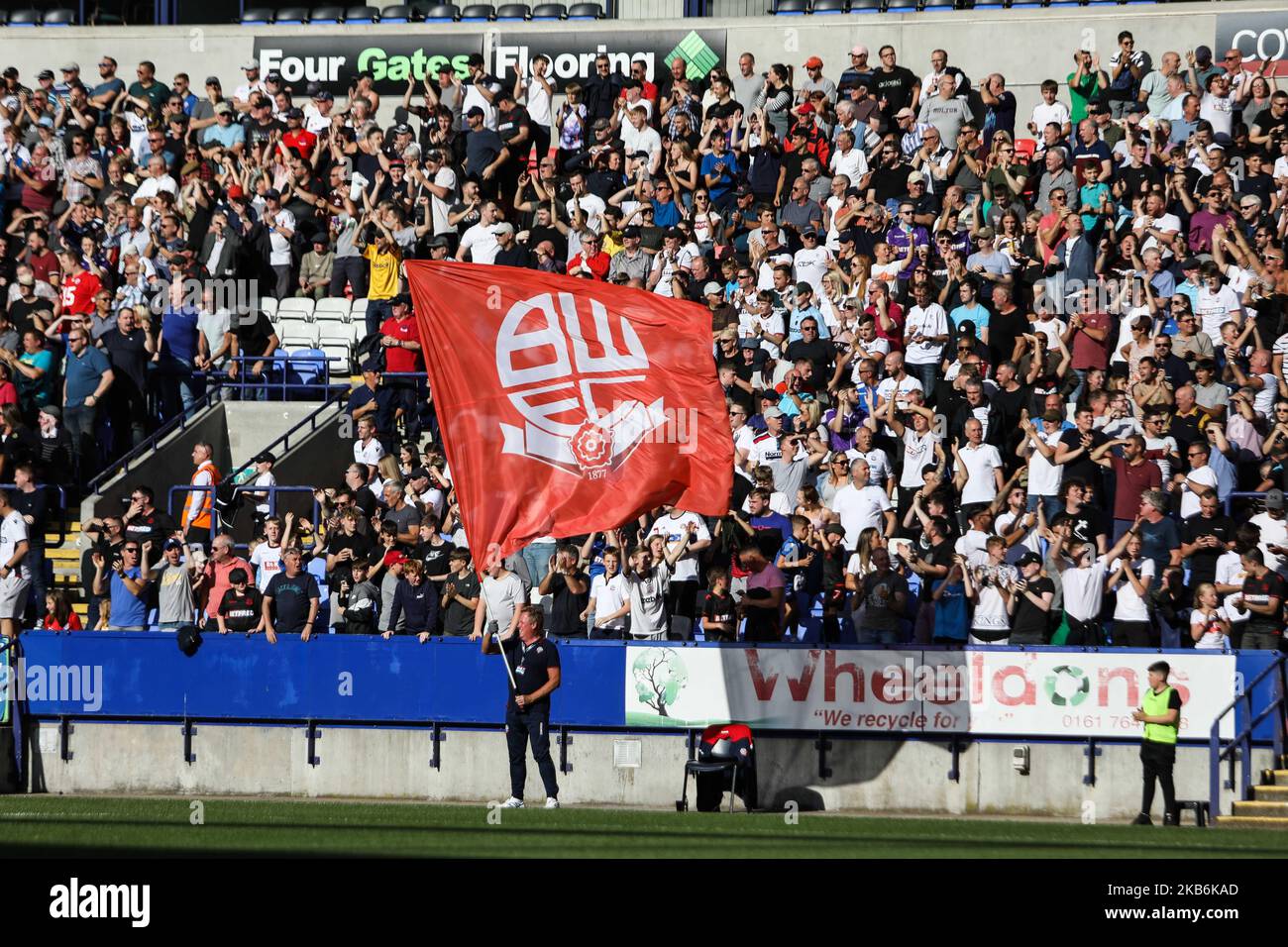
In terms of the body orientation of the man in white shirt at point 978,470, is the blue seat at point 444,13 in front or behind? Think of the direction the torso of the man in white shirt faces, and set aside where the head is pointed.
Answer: behind

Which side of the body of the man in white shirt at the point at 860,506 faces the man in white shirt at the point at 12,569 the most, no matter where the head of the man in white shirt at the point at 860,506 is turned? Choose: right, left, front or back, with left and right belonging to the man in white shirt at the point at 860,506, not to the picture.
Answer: right

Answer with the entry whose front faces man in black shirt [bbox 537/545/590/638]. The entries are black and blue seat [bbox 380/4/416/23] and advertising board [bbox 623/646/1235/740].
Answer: the black and blue seat

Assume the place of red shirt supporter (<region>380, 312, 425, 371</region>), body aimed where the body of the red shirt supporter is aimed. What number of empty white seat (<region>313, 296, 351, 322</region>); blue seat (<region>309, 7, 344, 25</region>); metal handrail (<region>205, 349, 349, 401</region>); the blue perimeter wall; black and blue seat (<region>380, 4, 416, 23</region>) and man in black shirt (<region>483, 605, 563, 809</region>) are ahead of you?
2

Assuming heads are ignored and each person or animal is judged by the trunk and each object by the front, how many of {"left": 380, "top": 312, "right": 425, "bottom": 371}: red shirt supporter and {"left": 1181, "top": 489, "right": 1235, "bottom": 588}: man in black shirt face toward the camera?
2

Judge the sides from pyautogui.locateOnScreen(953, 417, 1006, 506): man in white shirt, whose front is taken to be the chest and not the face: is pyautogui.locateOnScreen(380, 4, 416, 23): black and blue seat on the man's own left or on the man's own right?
on the man's own right

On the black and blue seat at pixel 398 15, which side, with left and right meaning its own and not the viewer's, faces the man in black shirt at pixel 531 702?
front

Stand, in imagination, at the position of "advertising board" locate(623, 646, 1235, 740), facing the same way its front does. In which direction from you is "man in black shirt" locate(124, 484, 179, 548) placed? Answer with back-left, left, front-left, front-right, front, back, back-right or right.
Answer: right

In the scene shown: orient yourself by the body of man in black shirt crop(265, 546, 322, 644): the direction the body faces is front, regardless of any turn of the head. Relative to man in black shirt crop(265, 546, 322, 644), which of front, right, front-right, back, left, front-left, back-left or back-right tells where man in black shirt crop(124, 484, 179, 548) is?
back-right

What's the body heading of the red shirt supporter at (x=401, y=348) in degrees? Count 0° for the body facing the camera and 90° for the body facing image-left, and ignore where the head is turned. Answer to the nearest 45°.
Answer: approximately 0°

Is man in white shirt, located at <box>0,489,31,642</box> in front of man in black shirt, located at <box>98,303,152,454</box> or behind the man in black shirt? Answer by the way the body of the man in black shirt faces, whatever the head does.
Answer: in front

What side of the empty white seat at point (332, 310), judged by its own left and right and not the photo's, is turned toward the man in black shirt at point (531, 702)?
front

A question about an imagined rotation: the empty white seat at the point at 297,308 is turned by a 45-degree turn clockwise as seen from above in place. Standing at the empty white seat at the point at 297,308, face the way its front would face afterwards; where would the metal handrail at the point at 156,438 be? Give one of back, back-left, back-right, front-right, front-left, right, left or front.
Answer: front
